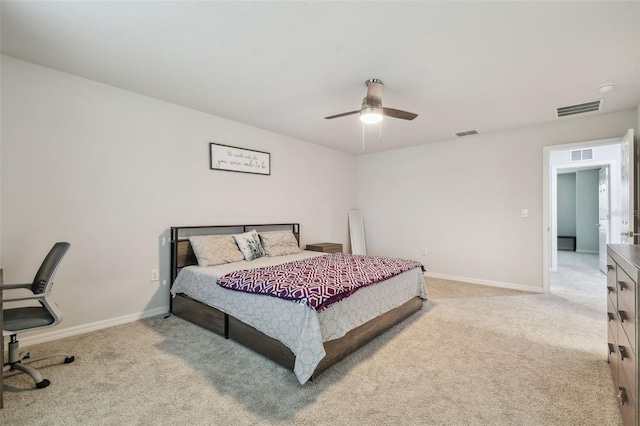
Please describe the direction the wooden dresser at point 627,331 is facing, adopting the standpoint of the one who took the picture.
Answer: facing to the left of the viewer

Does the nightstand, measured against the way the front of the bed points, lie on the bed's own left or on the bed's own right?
on the bed's own left

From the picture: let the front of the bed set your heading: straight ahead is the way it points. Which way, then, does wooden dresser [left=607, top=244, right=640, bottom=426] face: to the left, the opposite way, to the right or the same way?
the opposite way

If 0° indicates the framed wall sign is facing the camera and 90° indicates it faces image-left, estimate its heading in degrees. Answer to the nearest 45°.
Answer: approximately 315°

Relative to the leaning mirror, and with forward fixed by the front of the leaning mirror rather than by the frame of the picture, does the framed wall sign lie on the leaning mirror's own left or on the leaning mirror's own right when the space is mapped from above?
on the leaning mirror's own right

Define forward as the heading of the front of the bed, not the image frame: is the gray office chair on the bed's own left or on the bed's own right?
on the bed's own right

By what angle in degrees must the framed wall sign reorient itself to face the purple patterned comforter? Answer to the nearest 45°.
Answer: approximately 45° to its right
